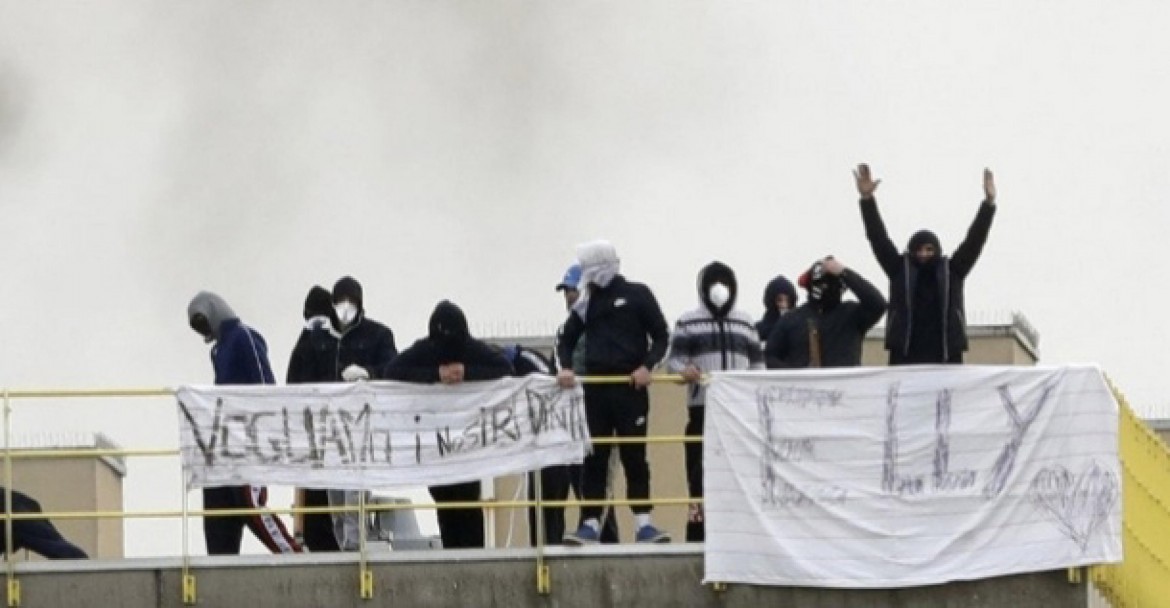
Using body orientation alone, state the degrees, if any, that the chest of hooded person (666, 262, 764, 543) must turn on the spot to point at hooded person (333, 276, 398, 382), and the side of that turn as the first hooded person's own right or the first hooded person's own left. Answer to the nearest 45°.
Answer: approximately 90° to the first hooded person's own right

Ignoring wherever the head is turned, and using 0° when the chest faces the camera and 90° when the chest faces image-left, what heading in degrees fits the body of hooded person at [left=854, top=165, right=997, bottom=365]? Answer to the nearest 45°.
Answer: approximately 0°

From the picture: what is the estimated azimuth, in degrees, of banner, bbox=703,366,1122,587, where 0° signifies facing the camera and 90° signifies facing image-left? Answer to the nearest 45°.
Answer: approximately 0°

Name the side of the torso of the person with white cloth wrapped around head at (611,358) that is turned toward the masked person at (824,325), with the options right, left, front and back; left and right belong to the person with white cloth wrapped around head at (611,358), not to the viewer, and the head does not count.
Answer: left

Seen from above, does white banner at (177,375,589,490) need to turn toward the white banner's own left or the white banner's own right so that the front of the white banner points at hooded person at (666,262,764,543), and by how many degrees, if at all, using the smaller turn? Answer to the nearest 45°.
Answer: approximately 90° to the white banner's own left
